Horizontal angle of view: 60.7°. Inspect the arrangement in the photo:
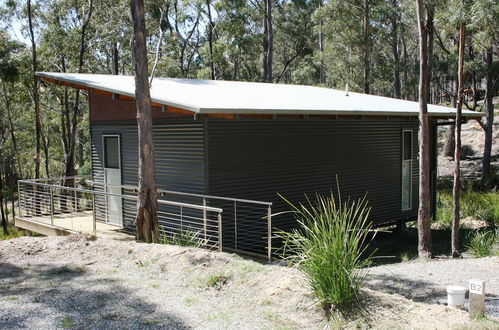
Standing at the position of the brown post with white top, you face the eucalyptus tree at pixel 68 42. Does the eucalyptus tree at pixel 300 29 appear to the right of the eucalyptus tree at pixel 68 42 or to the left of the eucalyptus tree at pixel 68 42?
right

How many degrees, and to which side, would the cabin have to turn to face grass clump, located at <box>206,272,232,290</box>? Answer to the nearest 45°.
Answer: approximately 45° to its left

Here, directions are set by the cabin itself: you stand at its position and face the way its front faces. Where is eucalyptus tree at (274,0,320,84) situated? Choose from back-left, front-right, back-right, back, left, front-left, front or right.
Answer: back-right

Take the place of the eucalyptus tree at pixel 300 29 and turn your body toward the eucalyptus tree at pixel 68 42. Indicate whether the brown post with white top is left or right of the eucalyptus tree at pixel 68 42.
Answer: left

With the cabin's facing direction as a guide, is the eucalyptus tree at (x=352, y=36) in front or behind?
behind

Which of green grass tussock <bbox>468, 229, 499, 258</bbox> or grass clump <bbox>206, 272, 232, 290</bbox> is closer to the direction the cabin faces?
the grass clump

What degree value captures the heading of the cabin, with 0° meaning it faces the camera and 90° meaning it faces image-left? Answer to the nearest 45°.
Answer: approximately 45°

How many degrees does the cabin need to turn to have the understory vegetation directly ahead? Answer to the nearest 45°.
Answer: approximately 180°
